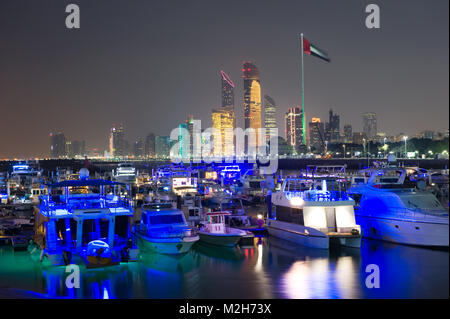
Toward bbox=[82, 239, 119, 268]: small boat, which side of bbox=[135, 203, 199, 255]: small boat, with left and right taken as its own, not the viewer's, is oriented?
right

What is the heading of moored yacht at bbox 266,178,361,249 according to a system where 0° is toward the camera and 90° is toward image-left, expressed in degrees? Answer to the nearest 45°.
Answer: approximately 135°

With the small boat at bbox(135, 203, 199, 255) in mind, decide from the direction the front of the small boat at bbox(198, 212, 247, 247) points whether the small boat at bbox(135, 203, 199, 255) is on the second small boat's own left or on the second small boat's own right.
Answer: on the second small boat's own right

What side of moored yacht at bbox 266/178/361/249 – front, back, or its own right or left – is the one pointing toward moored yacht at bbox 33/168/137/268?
left
